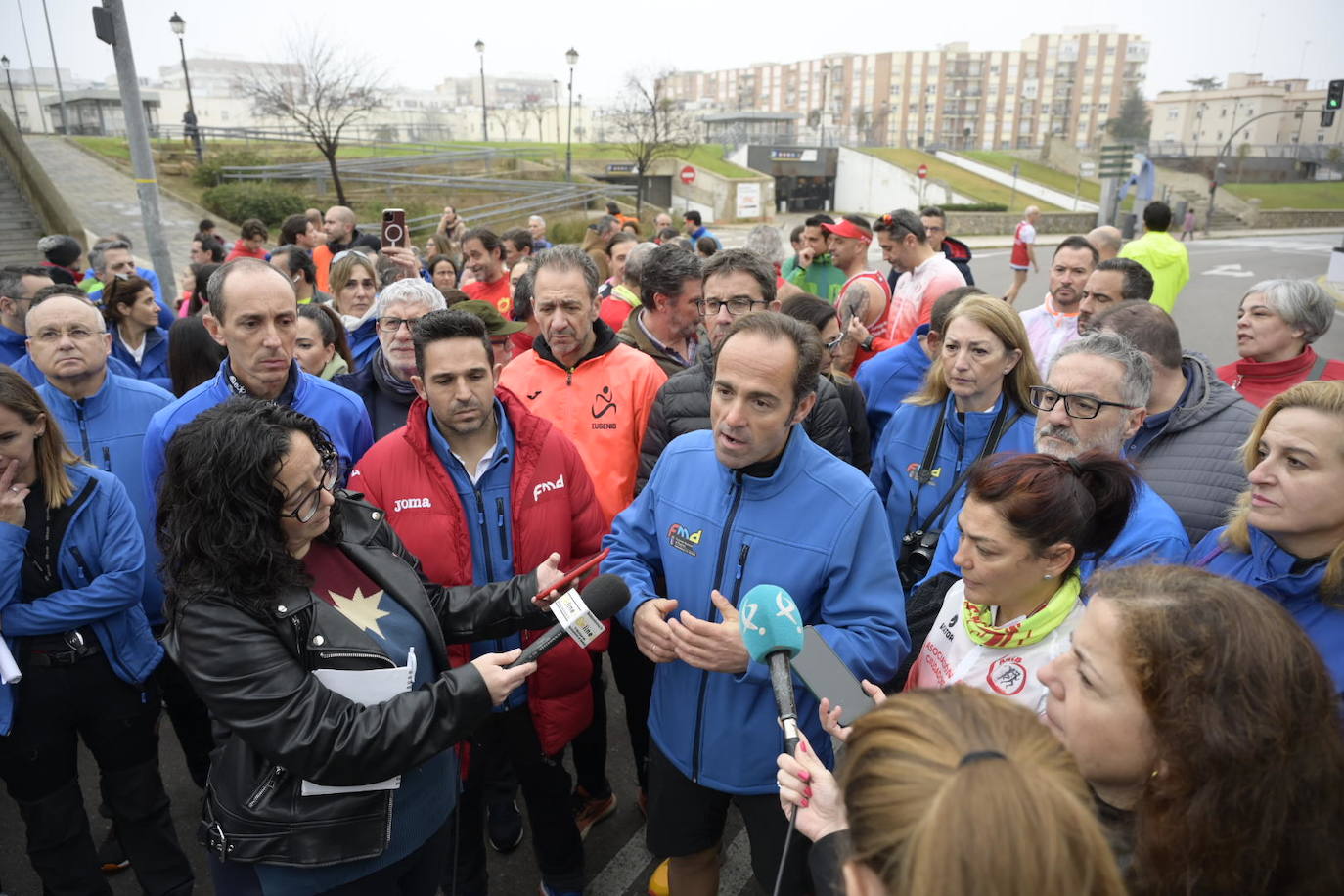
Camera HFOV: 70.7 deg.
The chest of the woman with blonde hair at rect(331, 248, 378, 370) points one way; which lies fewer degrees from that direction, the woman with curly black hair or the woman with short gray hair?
the woman with curly black hair

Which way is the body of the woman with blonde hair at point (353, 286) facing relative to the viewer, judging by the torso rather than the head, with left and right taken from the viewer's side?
facing the viewer

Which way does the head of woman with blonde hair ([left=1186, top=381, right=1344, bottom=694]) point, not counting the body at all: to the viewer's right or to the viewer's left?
to the viewer's left

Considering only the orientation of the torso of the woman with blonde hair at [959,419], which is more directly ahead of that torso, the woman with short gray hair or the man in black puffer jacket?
the man in black puffer jacket

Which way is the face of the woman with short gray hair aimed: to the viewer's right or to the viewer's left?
to the viewer's left

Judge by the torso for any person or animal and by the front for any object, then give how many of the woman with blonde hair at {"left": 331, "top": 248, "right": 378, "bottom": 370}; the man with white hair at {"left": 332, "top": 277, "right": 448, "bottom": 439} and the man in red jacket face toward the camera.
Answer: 3

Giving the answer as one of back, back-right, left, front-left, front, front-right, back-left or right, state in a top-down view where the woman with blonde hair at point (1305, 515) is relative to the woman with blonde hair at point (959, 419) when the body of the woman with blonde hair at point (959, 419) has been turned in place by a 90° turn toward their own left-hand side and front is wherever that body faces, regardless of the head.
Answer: front

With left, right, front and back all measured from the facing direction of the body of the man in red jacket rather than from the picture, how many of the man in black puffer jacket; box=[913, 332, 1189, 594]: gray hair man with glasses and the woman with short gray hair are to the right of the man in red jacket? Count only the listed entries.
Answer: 0

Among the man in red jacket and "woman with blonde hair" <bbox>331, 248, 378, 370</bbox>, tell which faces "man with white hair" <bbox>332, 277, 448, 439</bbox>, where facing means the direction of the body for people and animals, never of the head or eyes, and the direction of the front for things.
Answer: the woman with blonde hair

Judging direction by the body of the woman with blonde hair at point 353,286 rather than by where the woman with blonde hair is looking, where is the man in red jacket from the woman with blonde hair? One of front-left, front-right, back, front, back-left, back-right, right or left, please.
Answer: front

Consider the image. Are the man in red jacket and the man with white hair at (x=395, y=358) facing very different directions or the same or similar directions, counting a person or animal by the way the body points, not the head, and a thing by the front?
same or similar directions

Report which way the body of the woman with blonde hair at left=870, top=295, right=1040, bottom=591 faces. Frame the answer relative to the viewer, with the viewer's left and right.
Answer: facing the viewer and to the left of the viewer

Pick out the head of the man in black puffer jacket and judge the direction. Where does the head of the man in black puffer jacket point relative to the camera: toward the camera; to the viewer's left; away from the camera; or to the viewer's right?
toward the camera

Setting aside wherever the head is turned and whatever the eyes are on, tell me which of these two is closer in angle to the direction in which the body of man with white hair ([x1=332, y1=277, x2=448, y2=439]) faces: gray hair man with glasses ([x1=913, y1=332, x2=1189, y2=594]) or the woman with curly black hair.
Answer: the woman with curly black hair

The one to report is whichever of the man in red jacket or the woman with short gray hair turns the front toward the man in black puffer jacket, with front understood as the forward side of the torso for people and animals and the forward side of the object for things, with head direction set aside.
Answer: the woman with short gray hair

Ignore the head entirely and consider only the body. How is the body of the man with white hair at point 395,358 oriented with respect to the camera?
toward the camera

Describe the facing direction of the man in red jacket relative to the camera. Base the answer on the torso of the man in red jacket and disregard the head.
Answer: toward the camera
